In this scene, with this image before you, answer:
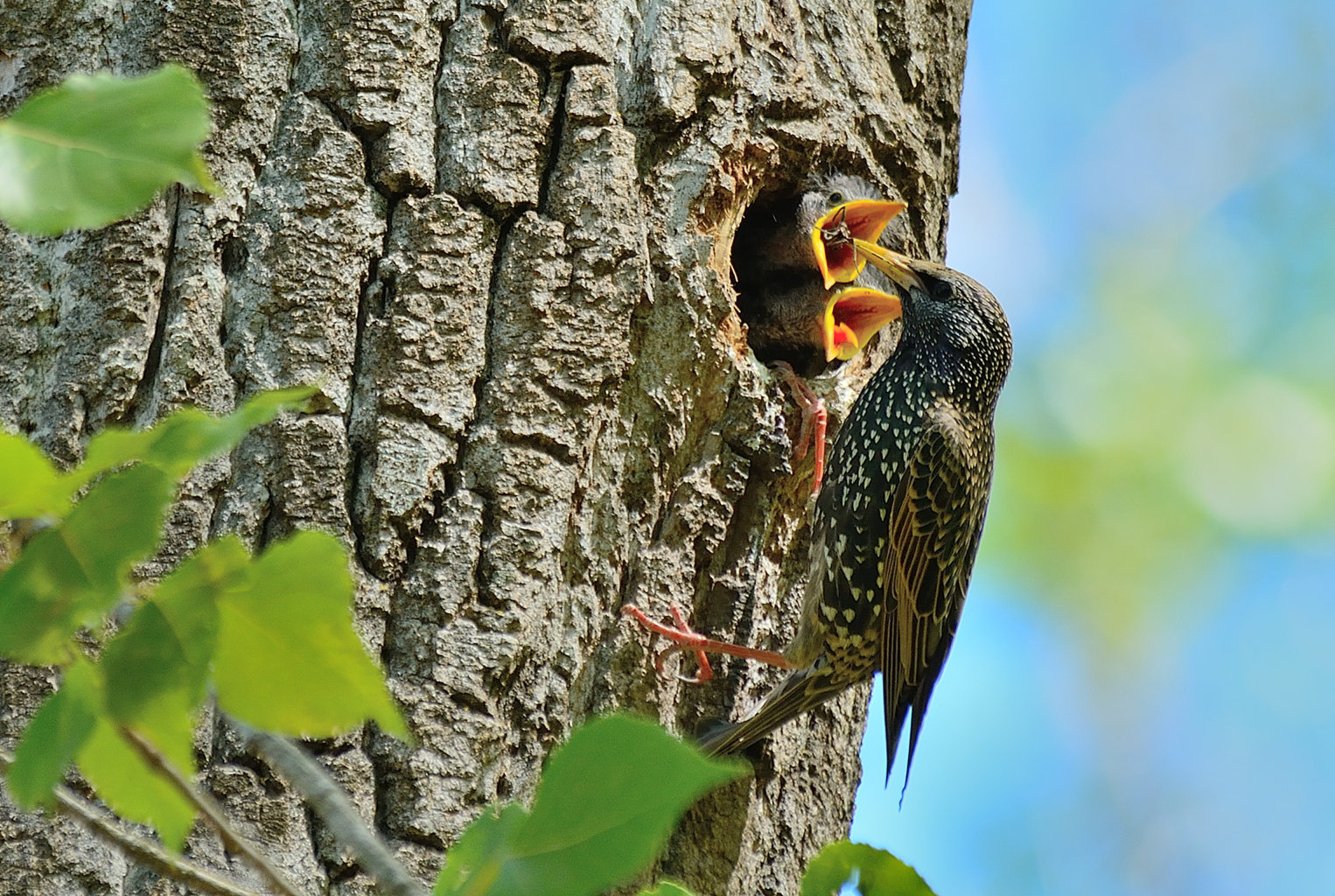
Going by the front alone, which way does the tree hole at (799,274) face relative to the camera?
to the viewer's right

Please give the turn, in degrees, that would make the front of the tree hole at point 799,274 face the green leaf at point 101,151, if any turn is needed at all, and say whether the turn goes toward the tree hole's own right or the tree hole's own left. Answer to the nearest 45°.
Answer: approximately 90° to the tree hole's own right

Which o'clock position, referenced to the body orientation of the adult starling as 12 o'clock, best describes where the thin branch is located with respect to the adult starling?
The thin branch is roughly at 9 o'clock from the adult starling.

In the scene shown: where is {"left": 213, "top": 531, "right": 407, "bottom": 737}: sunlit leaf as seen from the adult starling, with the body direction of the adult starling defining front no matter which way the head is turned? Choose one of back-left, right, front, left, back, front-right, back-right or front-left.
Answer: left

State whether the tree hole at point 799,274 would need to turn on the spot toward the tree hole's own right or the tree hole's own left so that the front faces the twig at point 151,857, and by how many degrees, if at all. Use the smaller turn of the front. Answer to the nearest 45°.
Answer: approximately 90° to the tree hole's own right

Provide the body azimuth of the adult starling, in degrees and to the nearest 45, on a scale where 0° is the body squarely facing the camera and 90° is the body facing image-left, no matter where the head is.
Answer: approximately 90°

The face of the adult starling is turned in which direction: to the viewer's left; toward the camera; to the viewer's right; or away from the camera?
to the viewer's left

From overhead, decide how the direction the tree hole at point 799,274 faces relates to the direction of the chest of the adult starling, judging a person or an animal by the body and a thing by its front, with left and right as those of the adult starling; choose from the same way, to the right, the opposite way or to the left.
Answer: the opposite way

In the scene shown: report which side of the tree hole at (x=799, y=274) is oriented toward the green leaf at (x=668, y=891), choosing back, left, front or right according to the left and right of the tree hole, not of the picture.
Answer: right

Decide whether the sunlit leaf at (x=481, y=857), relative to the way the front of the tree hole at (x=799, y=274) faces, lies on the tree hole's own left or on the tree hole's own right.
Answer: on the tree hole's own right
